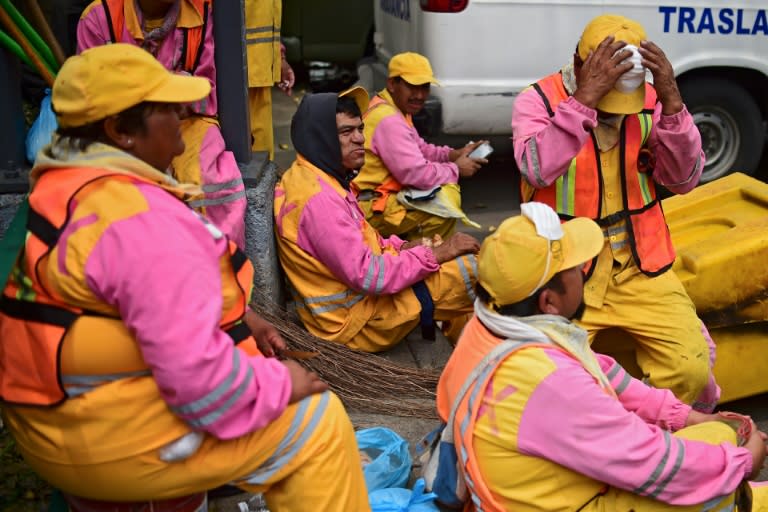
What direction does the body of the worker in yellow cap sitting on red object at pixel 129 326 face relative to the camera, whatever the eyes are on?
to the viewer's right

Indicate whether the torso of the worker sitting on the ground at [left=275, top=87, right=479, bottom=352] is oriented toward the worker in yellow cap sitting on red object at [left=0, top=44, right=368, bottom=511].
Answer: no

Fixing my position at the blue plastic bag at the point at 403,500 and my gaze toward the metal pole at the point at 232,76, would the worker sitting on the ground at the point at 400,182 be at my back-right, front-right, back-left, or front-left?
front-right

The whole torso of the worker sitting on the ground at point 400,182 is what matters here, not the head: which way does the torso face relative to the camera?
to the viewer's right

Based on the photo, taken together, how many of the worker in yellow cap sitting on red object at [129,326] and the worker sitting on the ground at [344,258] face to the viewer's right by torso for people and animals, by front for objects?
2

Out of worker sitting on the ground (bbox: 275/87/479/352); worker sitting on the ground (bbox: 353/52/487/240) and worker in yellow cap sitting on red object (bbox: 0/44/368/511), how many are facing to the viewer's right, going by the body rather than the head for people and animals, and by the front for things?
3

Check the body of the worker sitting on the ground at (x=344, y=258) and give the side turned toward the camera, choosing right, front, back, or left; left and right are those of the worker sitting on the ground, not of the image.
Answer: right

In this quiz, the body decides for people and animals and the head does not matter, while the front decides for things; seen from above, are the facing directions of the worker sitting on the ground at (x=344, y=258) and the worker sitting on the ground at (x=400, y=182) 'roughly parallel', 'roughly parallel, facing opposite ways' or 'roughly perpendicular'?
roughly parallel

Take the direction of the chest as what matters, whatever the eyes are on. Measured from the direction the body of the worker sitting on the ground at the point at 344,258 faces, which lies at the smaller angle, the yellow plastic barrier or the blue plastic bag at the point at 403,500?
the yellow plastic barrier

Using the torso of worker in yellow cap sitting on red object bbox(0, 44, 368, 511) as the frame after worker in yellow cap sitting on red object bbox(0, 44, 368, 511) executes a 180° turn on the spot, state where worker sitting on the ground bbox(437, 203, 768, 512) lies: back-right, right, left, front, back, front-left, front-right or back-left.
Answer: back

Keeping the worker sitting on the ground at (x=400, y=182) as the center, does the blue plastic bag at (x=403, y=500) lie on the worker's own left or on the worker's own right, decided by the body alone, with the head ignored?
on the worker's own right

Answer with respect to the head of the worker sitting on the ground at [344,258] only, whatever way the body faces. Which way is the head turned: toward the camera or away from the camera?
toward the camera

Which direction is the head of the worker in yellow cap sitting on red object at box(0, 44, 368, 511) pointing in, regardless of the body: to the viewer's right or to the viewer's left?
to the viewer's right

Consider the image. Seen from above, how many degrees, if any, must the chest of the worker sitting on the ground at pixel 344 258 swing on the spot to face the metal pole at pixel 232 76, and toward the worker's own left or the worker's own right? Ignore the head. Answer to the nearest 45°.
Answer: approximately 135° to the worker's own left

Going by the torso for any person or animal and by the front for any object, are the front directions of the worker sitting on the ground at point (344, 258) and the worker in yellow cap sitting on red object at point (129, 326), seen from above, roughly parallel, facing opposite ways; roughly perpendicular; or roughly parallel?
roughly parallel

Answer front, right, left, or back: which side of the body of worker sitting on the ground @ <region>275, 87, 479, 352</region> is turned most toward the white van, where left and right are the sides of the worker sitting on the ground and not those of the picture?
left

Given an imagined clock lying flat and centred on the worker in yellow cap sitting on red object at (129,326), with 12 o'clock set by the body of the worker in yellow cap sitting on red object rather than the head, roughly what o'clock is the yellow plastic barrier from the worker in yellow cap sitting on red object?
The yellow plastic barrier is roughly at 11 o'clock from the worker in yellow cap sitting on red object.
